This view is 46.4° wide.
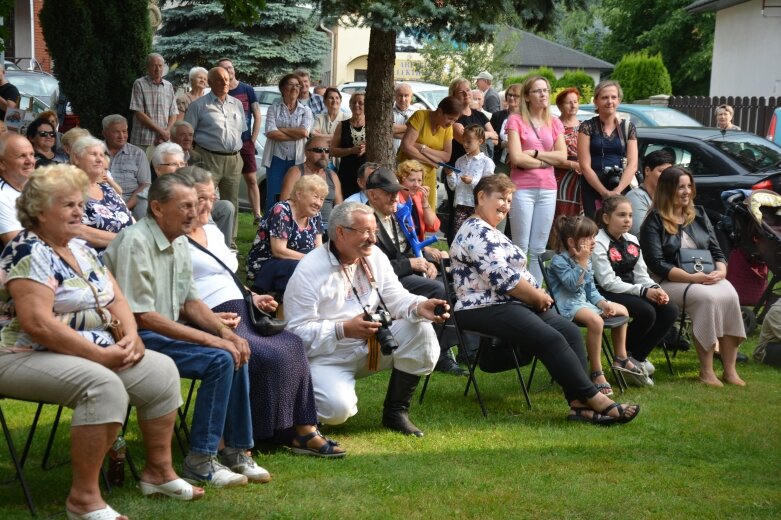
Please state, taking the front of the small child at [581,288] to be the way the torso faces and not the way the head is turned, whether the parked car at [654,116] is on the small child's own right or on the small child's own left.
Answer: on the small child's own left

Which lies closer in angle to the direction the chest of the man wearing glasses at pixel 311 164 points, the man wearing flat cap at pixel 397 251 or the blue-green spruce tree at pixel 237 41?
the man wearing flat cap

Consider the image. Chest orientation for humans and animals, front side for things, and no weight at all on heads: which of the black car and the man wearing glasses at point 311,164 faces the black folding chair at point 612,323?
the man wearing glasses

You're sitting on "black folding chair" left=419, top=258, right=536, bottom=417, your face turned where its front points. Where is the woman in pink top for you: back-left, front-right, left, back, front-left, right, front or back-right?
back-left

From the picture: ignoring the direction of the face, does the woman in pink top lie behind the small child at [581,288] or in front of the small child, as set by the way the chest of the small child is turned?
behind

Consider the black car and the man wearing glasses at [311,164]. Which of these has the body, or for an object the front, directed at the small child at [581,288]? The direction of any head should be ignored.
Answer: the man wearing glasses

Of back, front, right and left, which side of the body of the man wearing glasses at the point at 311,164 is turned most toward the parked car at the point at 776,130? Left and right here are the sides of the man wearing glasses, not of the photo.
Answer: left

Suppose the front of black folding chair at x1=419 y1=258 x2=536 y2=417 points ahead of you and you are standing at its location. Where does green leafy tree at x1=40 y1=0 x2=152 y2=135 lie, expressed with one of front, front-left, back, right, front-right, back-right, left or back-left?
back

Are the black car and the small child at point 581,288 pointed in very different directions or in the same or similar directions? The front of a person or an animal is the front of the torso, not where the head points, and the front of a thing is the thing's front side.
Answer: very different directions

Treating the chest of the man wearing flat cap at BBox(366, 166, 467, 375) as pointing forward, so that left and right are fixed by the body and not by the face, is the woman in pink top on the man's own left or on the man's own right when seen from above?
on the man's own left
